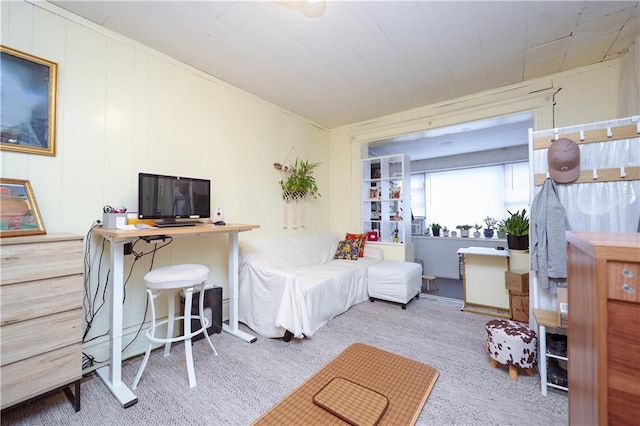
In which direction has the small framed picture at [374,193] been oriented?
toward the camera

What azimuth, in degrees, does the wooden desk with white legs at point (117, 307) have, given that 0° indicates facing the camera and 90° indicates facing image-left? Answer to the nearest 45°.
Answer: approximately 315°

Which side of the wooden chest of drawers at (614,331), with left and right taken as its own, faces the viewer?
front

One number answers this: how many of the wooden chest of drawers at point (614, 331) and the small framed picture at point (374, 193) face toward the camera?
2

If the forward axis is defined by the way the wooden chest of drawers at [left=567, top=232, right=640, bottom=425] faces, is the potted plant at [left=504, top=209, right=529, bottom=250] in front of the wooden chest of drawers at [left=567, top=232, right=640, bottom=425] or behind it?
behind

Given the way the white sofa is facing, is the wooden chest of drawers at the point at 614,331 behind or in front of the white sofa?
in front

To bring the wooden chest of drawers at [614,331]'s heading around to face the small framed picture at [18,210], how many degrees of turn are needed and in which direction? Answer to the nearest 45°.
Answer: approximately 45° to its right

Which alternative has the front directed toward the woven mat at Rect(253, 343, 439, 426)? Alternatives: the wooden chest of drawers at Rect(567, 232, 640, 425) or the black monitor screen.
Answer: the black monitor screen

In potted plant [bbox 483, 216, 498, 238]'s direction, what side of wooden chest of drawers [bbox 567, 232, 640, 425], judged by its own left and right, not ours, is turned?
back

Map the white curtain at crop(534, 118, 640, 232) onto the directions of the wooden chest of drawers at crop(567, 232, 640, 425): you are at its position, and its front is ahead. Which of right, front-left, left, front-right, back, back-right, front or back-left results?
back
